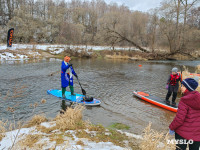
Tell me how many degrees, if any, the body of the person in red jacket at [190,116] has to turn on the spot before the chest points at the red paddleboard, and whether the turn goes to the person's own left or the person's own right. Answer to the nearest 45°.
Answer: approximately 45° to the person's own right

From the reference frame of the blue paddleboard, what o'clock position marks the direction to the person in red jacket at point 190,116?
The person in red jacket is roughly at 1 o'clock from the blue paddleboard.

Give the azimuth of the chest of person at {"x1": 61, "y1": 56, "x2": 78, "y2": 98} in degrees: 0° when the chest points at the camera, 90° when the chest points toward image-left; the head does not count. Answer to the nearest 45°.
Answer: approximately 315°

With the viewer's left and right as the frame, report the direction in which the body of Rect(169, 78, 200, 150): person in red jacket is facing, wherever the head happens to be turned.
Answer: facing away from the viewer and to the left of the viewer

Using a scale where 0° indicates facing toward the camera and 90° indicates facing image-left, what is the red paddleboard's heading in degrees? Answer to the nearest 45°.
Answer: approximately 135°

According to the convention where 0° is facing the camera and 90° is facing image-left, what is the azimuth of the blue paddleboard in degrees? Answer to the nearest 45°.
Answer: approximately 315°
